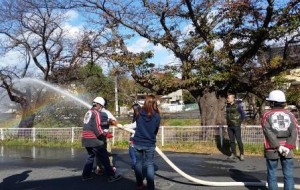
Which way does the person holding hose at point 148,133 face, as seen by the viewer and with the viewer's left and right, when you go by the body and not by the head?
facing away from the viewer

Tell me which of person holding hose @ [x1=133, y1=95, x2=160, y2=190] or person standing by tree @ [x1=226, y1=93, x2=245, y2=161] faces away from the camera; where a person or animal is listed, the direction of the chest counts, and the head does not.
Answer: the person holding hose

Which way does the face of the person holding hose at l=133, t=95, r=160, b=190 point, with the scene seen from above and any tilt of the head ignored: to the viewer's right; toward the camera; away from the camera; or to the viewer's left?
away from the camera

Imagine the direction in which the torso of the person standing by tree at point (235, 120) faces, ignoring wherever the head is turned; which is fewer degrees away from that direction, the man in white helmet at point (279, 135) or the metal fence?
the man in white helmet

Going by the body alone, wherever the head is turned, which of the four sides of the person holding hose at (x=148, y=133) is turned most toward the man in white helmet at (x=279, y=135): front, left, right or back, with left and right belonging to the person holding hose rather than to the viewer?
right
